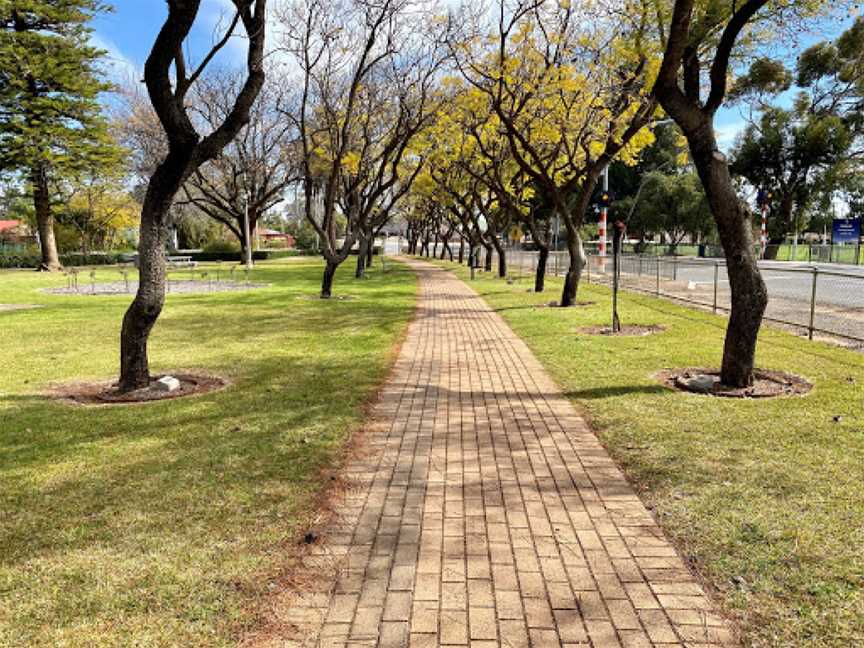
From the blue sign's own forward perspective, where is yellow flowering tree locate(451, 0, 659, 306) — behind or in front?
in front

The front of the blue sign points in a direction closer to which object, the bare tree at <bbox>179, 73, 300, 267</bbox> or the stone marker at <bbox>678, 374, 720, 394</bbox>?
the stone marker

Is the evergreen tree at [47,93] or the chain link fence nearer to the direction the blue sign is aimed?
the chain link fence

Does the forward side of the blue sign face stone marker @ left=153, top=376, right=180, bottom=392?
yes

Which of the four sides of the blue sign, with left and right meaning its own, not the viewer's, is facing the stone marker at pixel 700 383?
front

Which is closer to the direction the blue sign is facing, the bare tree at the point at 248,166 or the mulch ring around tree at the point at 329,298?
the mulch ring around tree

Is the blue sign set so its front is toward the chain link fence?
yes

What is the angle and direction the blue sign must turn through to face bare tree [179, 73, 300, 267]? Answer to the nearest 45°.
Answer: approximately 45° to its right

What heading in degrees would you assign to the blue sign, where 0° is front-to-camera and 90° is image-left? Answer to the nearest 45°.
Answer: approximately 0°
